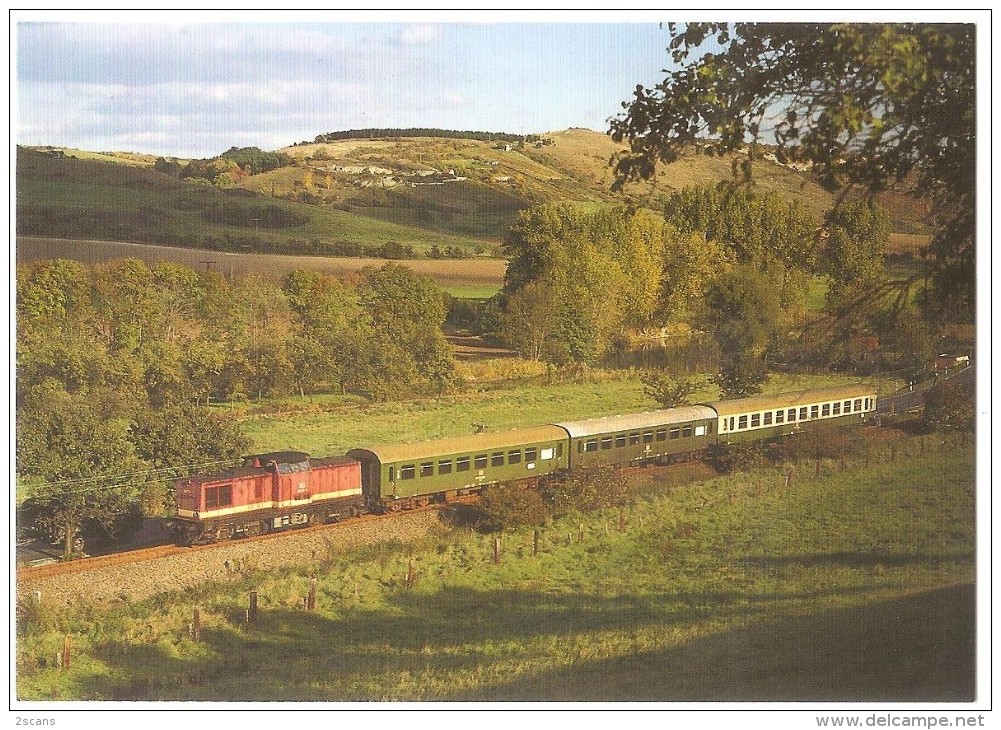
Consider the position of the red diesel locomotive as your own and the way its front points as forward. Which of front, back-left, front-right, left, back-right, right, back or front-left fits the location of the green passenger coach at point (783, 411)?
back-left

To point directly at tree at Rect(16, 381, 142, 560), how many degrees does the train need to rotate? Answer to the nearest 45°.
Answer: approximately 45° to its right

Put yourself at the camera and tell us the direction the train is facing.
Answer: facing the viewer and to the left of the viewer
